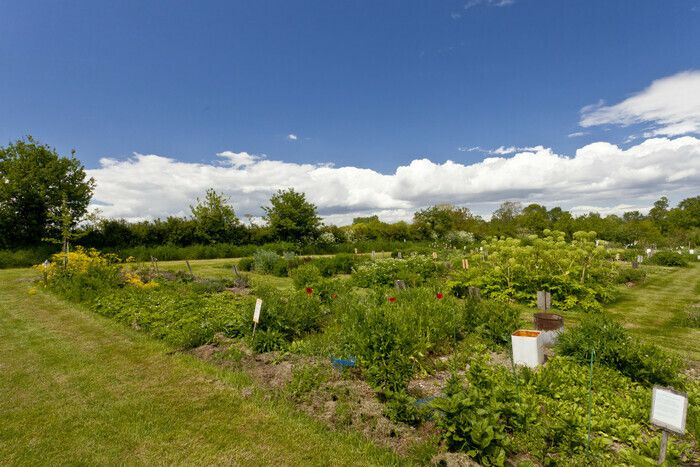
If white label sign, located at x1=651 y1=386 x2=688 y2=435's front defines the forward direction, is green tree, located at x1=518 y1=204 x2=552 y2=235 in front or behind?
behind

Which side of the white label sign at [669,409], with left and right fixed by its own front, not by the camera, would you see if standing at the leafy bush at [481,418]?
right

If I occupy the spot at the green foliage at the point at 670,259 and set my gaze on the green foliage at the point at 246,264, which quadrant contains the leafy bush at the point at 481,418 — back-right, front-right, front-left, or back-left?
front-left

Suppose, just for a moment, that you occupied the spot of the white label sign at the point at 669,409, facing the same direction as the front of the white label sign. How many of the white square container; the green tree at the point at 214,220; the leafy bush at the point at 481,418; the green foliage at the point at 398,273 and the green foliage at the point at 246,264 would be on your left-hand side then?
0

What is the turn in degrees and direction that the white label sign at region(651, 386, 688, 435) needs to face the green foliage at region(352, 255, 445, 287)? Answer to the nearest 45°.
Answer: approximately 135° to its right

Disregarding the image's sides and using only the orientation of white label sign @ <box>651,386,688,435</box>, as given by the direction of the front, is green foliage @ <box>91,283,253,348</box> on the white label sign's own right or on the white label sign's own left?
on the white label sign's own right

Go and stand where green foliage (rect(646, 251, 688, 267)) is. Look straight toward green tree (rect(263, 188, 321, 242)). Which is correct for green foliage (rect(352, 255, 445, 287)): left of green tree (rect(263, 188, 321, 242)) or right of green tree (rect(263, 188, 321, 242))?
left

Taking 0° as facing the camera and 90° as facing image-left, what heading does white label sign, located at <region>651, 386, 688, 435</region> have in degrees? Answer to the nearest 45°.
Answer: approximately 0°

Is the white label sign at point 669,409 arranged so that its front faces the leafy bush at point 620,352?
no

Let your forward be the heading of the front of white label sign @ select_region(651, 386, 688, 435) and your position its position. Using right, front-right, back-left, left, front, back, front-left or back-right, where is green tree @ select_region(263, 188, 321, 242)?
back-right

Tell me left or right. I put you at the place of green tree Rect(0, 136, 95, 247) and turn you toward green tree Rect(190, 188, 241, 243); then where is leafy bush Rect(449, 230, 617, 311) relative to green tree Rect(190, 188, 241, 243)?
right

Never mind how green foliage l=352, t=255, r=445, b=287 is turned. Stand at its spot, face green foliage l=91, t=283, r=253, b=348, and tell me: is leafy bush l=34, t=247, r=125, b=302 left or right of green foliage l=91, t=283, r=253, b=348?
right

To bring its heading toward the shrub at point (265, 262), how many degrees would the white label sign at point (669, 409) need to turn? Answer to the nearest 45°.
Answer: approximately 135° to its right

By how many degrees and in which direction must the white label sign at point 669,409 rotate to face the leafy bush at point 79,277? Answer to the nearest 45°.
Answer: approximately 90° to its right

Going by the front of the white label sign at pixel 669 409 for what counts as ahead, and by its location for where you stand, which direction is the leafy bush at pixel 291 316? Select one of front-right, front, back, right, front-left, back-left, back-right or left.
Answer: right

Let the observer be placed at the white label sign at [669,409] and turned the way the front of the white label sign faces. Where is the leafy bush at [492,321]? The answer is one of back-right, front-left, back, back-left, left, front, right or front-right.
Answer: back-right

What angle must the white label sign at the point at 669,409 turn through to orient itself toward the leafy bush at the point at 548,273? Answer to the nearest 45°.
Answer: approximately 180°

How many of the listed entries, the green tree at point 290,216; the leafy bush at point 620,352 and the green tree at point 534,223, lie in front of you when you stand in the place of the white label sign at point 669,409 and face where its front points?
0
